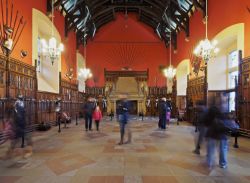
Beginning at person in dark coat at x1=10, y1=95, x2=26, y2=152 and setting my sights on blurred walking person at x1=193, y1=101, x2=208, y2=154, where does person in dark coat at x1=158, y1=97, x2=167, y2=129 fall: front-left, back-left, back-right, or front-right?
front-left
